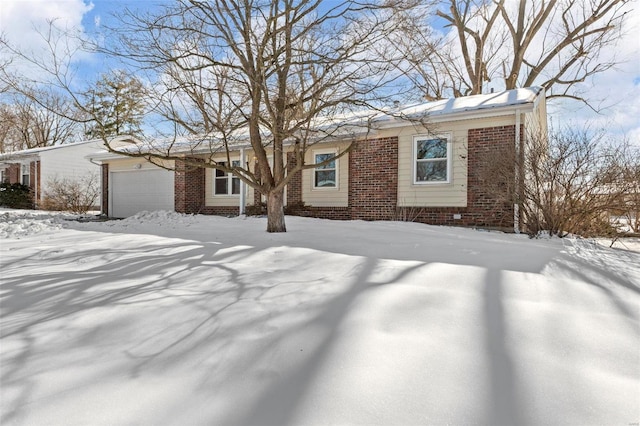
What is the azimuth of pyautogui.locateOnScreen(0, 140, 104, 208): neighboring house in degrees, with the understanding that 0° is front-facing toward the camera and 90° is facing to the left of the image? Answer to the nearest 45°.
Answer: approximately 45°

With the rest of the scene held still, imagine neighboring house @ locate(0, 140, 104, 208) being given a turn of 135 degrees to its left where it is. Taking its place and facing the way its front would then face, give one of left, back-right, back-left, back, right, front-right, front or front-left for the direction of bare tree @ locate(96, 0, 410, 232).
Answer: right

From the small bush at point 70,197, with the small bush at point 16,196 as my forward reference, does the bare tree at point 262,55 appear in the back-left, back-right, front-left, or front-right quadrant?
back-left

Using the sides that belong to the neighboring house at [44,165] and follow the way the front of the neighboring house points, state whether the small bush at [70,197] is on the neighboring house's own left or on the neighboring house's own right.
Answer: on the neighboring house's own left
